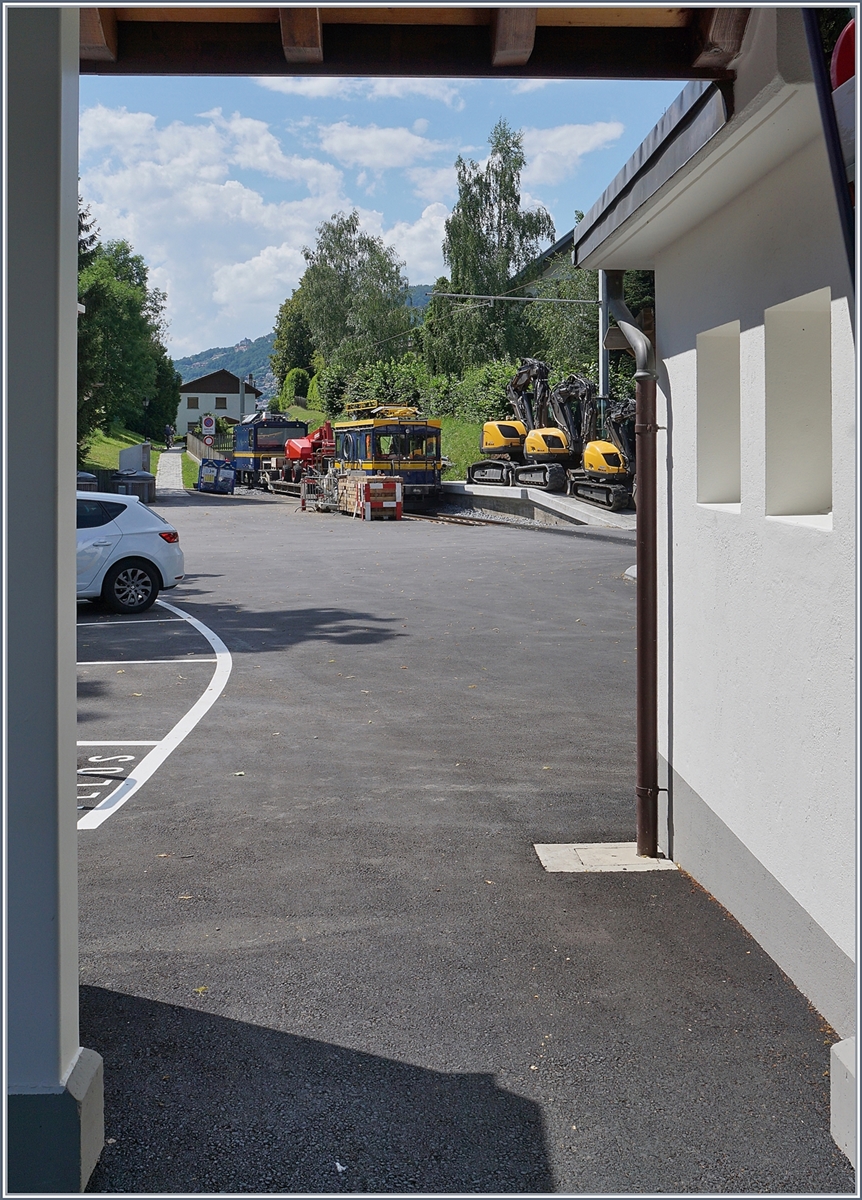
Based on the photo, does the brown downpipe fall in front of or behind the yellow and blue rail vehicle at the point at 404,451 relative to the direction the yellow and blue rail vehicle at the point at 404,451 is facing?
in front

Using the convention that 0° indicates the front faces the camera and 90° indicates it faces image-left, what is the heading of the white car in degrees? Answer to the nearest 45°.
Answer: approximately 90°

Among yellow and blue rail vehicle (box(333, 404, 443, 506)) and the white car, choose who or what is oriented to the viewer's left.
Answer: the white car

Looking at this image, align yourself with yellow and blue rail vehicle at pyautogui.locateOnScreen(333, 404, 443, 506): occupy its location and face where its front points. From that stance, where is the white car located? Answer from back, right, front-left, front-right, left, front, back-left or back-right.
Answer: front-right

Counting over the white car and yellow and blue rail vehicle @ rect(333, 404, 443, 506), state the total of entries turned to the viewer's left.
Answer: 1

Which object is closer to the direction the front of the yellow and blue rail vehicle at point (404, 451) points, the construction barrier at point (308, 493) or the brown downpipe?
the brown downpipe

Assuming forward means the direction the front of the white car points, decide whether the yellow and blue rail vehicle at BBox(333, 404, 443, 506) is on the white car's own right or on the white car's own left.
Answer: on the white car's own right
